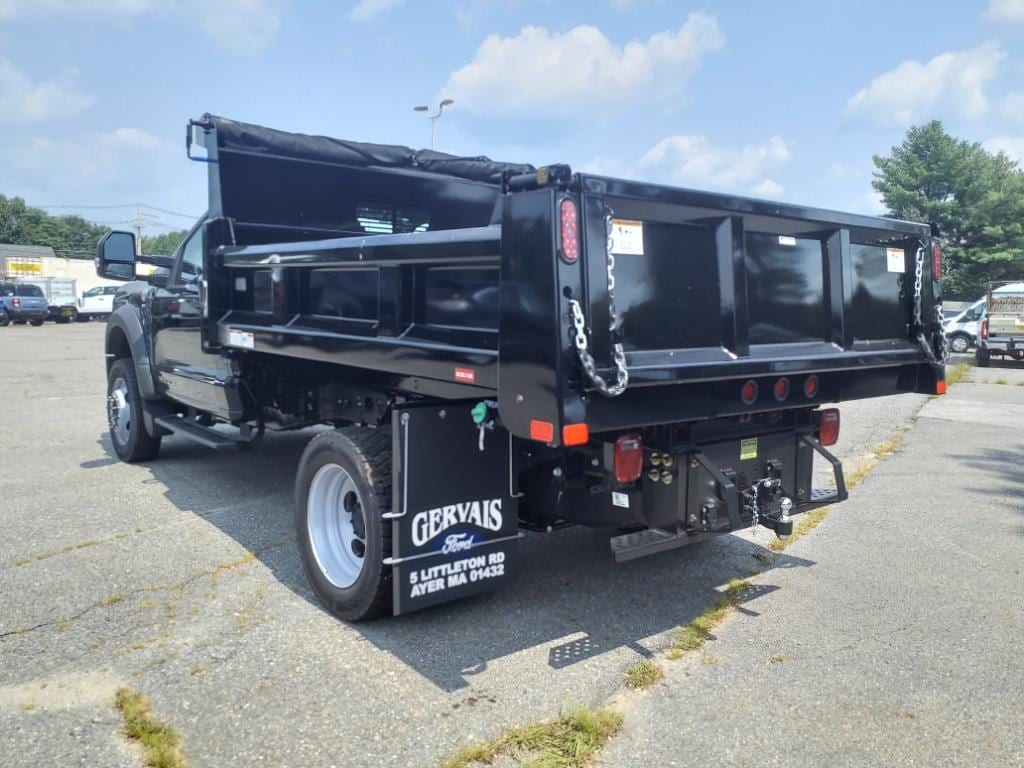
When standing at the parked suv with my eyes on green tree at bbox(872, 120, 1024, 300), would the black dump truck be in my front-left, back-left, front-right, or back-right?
front-right

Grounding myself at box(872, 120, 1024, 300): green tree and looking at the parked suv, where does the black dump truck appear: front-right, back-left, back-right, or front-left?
front-left

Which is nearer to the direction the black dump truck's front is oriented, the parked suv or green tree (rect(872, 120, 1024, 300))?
the parked suv

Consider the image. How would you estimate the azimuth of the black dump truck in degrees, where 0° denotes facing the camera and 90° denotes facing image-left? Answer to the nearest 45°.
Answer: approximately 135°

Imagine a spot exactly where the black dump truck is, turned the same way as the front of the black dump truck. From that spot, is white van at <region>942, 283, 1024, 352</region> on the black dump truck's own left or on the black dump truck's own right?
on the black dump truck's own right

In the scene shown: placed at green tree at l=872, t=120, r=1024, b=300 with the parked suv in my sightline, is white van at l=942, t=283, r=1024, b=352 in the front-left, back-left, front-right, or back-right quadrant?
front-left

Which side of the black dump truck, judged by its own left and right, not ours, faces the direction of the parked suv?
front

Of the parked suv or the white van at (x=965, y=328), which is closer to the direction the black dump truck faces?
the parked suv

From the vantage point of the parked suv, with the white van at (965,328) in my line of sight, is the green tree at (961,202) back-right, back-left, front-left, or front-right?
front-left

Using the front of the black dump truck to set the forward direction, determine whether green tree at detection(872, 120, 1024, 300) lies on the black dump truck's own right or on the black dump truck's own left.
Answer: on the black dump truck's own right
